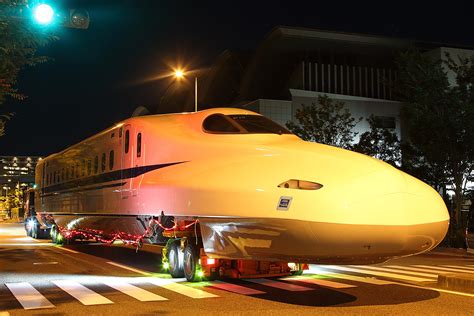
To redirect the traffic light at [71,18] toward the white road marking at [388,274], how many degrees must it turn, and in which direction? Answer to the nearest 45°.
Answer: approximately 90° to its left

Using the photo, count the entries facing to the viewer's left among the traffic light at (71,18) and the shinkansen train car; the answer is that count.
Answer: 0

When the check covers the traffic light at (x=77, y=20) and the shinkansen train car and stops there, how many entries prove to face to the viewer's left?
0

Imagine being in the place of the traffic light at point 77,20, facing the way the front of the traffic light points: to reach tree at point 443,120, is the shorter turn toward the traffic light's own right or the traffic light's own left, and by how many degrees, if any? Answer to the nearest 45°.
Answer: approximately 135° to the traffic light's own left

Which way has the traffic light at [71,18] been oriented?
toward the camera

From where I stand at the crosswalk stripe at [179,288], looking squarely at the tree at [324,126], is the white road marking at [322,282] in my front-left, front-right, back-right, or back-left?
front-right

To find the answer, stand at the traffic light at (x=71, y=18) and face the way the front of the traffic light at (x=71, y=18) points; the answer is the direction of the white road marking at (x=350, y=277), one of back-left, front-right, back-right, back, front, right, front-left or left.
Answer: left

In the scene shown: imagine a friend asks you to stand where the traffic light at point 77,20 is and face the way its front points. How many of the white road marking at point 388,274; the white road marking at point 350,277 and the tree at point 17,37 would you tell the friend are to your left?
2
